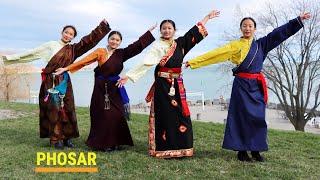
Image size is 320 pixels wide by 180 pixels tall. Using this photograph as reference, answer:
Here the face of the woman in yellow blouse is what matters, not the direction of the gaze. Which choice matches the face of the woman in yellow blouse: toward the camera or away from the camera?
toward the camera

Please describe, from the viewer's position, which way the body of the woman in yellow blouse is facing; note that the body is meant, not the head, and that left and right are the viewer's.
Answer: facing the viewer
